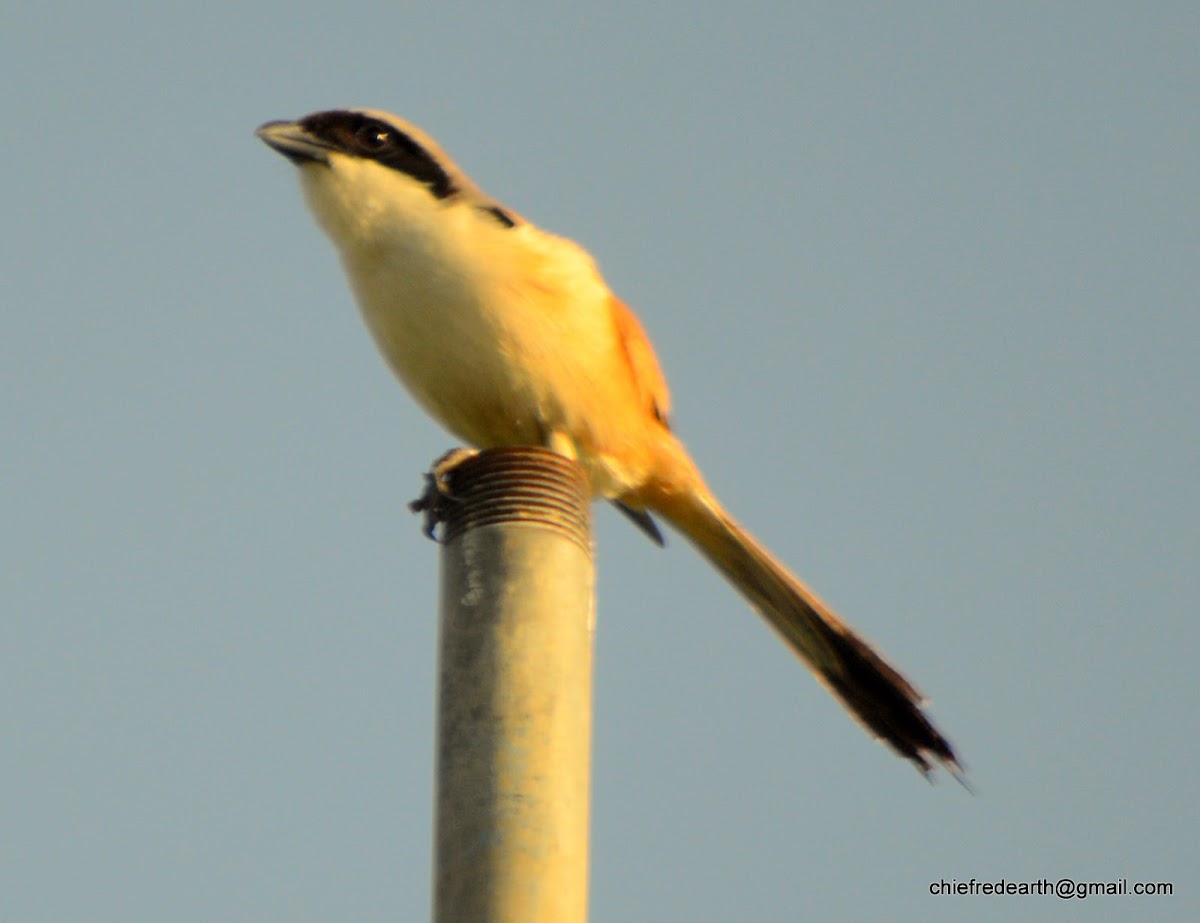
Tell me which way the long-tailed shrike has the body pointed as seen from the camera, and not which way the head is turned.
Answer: to the viewer's left
